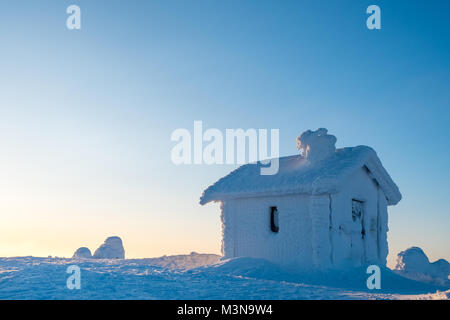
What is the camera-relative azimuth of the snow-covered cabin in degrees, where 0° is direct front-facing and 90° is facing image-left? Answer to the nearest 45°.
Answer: approximately 315°

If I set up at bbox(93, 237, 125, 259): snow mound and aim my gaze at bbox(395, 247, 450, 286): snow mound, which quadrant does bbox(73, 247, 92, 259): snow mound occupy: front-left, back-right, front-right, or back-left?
back-right

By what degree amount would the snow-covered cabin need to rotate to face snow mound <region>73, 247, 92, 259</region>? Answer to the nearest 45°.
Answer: approximately 180°

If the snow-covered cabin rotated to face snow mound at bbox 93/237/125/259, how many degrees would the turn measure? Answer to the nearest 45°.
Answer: approximately 180°
